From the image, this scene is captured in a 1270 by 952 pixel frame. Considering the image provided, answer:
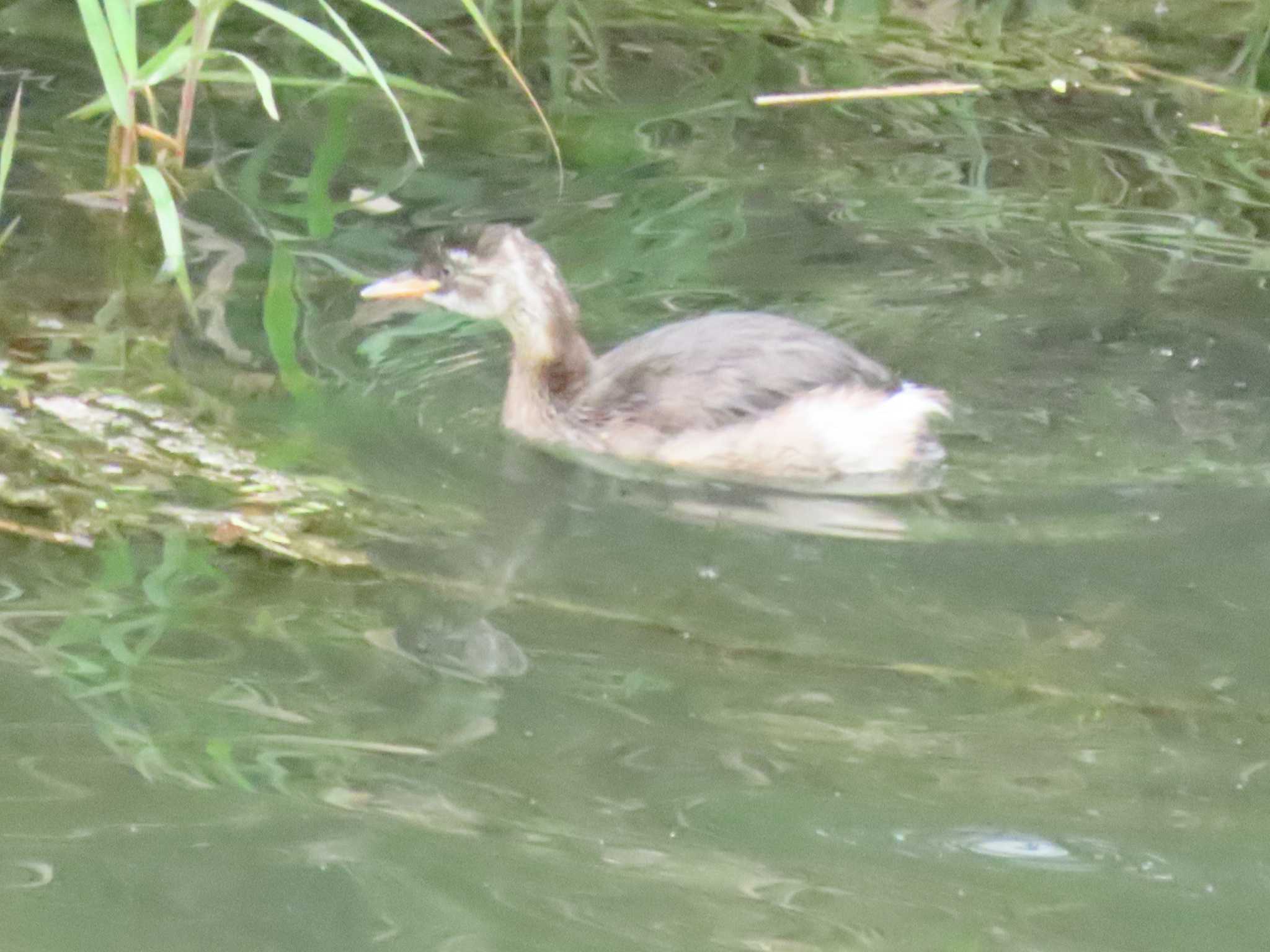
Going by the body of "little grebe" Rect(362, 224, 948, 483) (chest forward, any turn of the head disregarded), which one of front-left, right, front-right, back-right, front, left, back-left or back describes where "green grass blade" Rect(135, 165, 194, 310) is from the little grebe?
front

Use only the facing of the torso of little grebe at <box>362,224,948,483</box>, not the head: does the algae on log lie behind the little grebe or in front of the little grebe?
in front

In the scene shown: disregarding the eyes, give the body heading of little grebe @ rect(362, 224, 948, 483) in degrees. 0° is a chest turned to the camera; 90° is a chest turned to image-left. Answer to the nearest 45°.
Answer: approximately 90°

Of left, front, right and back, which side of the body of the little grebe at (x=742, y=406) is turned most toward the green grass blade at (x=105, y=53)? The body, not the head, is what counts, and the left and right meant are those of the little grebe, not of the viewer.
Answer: front

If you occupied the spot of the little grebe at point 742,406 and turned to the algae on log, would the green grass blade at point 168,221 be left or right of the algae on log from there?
right

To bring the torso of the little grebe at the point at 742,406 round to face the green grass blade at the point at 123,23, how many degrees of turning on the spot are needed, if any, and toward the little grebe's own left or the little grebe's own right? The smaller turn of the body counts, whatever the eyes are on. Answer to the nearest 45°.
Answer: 0° — it already faces it

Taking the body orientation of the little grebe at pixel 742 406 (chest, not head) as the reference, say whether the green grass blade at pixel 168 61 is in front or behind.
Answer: in front
